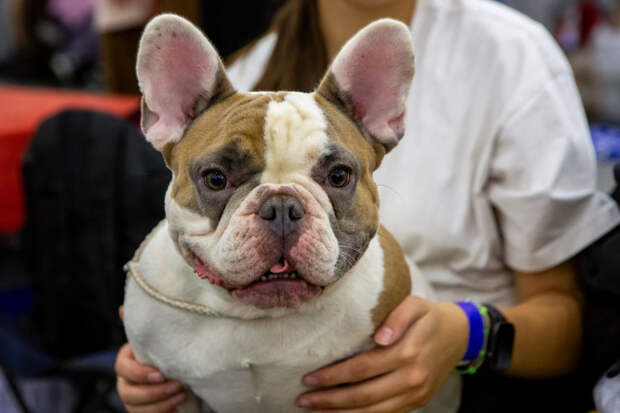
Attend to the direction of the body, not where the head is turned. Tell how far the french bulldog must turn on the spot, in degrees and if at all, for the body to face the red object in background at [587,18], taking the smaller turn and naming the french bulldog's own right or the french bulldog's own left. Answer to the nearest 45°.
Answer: approximately 135° to the french bulldog's own left

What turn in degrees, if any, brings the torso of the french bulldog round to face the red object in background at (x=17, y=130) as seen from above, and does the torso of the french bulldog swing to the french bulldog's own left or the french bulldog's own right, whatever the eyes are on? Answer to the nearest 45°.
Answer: approximately 135° to the french bulldog's own right

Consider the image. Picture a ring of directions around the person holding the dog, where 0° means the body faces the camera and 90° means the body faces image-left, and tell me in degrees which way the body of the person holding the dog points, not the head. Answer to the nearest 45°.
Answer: approximately 45°

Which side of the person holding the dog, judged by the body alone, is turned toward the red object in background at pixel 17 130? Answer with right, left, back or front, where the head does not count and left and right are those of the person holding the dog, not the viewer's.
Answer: right

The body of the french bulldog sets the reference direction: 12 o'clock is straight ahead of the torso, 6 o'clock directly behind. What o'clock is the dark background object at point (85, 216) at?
The dark background object is roughly at 5 o'clock from the french bulldog.

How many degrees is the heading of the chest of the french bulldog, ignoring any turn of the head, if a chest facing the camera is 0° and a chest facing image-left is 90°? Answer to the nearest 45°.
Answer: approximately 0°
